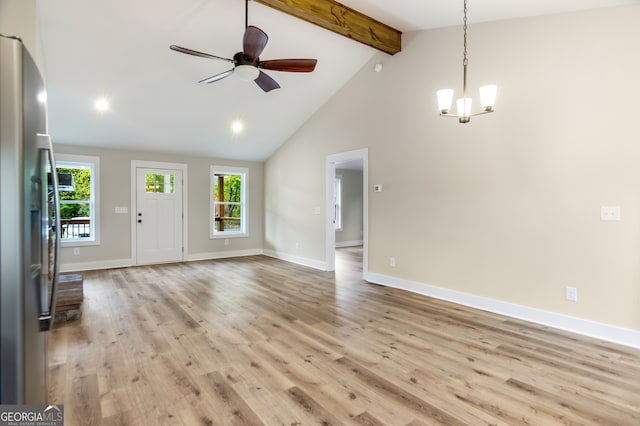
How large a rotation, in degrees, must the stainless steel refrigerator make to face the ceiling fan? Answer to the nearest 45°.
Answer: approximately 45° to its left

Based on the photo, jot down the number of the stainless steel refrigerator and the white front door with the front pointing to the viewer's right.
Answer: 1

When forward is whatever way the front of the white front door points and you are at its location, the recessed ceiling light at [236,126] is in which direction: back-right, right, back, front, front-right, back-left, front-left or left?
front-left

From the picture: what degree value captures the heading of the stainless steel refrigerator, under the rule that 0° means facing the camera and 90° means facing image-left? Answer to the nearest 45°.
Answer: approximately 270°

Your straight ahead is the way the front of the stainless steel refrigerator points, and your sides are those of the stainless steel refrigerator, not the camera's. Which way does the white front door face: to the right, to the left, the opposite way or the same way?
to the right

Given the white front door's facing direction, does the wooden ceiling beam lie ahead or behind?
ahead

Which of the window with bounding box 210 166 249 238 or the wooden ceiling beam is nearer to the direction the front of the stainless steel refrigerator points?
the wooden ceiling beam

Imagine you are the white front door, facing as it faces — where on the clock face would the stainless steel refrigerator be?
The stainless steel refrigerator is roughly at 12 o'clock from the white front door.

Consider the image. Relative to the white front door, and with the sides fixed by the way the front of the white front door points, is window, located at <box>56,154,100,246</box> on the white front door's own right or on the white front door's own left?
on the white front door's own right

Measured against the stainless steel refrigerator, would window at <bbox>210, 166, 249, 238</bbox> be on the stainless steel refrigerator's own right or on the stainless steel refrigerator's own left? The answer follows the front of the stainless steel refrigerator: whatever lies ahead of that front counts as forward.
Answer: on the stainless steel refrigerator's own left

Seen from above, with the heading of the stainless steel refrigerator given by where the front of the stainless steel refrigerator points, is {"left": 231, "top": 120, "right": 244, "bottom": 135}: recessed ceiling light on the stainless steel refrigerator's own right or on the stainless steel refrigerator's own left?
on the stainless steel refrigerator's own left

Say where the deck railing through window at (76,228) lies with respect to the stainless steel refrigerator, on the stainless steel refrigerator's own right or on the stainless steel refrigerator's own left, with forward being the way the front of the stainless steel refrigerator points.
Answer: on the stainless steel refrigerator's own left

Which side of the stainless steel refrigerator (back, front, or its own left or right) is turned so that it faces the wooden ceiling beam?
front
